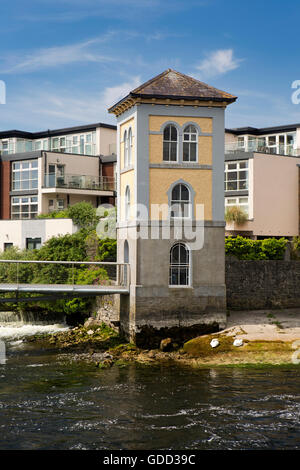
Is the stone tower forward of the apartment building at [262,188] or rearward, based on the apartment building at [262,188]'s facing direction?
forward

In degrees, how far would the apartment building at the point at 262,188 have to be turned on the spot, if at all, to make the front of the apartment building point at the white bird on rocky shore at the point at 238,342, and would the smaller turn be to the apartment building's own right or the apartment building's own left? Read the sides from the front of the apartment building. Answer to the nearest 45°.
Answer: approximately 45° to the apartment building's own left

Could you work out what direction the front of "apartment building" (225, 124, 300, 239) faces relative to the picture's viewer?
facing the viewer and to the left of the viewer

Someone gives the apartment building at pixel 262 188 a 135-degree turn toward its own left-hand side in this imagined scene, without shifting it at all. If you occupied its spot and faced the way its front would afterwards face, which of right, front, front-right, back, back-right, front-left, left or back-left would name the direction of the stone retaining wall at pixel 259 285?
right

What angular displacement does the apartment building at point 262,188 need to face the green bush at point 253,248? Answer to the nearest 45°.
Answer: approximately 45° to its left

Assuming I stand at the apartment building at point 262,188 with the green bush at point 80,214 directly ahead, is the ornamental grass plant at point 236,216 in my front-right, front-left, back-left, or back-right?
front-left
